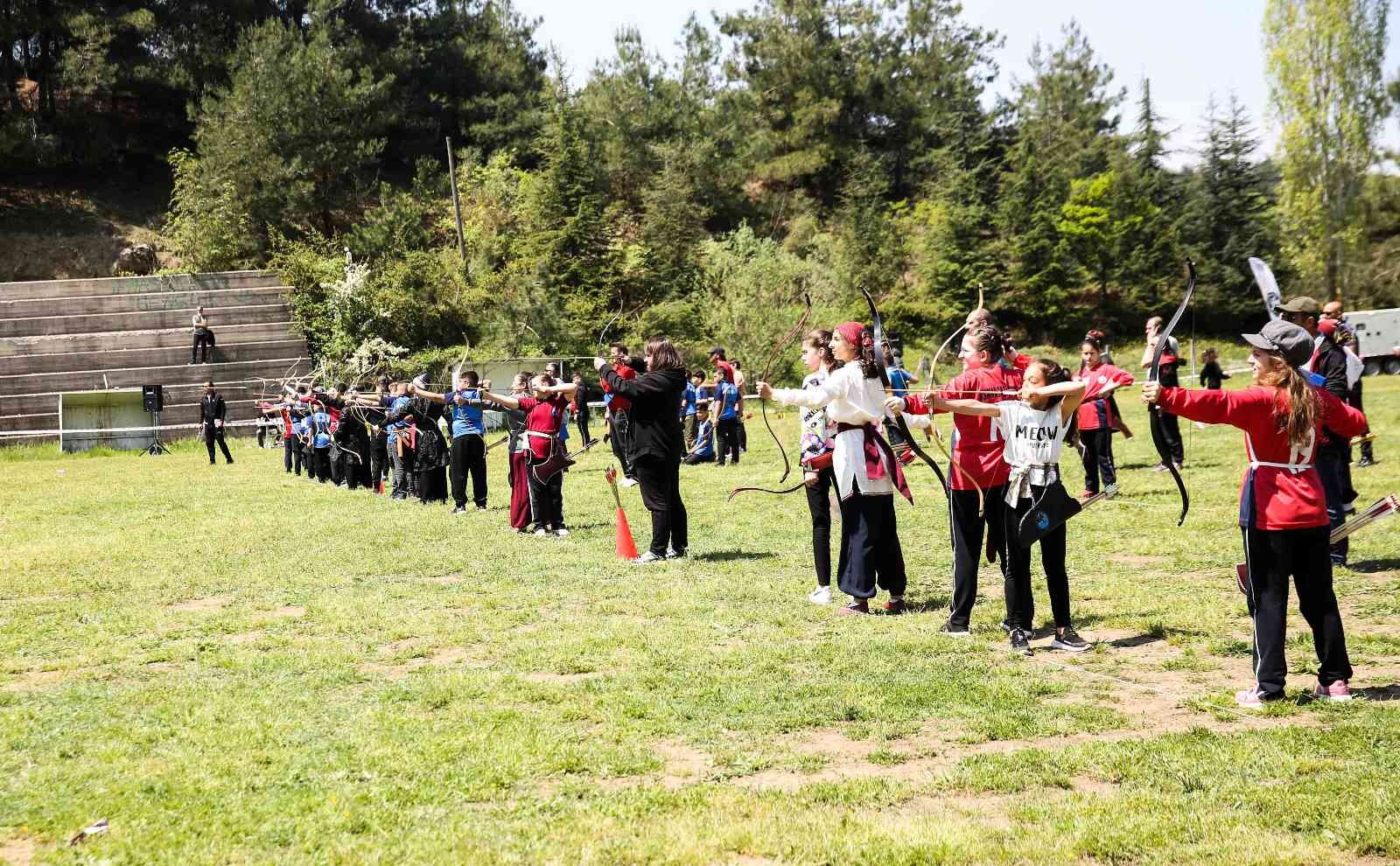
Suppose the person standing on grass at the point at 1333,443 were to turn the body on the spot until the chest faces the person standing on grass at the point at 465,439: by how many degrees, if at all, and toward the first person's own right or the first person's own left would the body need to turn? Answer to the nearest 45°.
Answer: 0° — they already face them

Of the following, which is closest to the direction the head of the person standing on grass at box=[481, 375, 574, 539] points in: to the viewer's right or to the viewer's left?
to the viewer's left

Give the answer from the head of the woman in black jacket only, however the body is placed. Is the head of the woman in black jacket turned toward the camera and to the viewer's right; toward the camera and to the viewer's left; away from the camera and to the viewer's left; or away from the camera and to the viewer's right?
away from the camera and to the viewer's left

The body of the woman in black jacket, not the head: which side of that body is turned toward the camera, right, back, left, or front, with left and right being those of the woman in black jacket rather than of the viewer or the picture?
left

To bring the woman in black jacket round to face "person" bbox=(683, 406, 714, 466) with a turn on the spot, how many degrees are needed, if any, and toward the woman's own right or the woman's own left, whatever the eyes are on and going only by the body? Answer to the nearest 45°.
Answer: approximately 90° to the woman's own right

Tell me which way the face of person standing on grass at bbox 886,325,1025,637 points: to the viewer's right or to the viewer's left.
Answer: to the viewer's left

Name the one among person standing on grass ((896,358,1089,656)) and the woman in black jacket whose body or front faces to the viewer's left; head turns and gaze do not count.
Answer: the woman in black jacket

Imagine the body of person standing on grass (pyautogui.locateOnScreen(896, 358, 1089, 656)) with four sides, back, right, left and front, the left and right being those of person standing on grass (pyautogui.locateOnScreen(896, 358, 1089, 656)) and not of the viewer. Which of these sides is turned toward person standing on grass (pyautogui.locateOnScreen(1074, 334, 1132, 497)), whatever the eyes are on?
back
